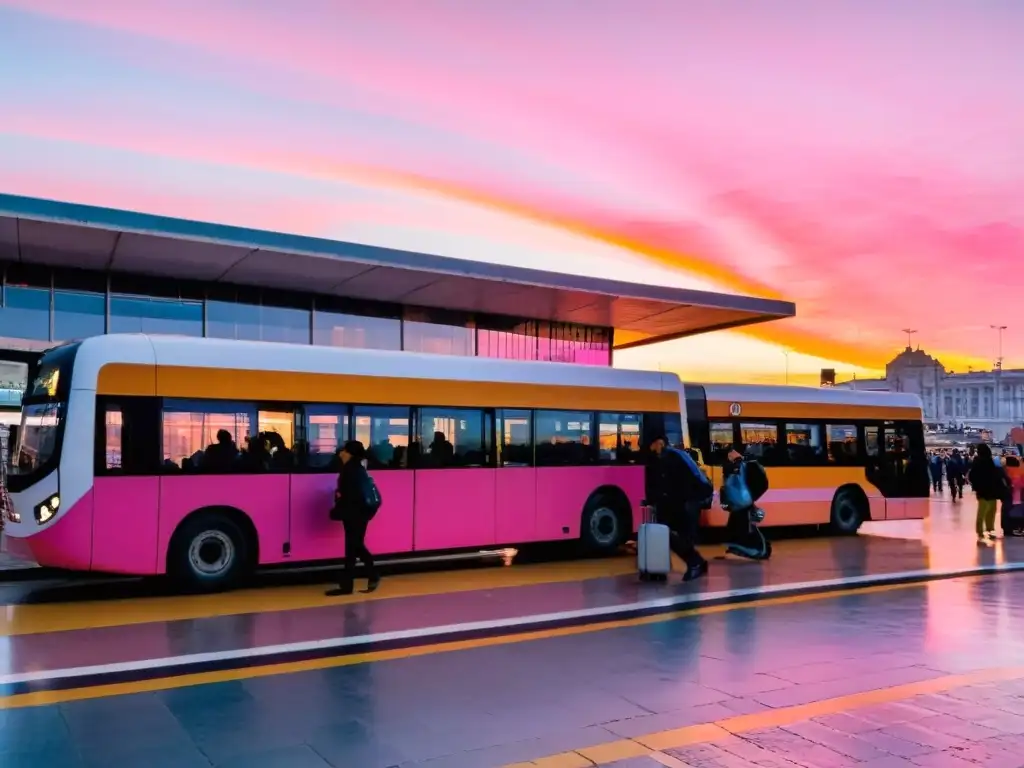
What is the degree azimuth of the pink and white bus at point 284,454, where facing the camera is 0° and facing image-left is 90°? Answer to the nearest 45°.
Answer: approximately 45°

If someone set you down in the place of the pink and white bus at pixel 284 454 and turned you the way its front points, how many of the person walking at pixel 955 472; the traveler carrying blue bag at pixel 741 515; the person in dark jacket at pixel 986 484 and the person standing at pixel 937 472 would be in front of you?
0

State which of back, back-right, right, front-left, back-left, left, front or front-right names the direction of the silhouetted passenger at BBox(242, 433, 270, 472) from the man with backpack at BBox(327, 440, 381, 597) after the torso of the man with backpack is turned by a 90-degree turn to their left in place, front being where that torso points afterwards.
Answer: back-right

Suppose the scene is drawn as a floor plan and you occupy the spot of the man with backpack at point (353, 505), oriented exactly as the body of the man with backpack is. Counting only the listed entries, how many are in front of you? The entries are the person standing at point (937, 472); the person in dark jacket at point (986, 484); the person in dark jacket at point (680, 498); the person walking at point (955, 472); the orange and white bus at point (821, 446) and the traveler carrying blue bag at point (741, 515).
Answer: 0

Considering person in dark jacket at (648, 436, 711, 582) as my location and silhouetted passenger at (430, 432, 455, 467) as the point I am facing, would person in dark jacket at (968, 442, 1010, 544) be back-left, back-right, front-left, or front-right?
back-right

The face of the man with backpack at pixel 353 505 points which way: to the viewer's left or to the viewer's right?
to the viewer's left

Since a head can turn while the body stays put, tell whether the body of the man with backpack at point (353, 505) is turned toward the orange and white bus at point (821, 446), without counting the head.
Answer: no

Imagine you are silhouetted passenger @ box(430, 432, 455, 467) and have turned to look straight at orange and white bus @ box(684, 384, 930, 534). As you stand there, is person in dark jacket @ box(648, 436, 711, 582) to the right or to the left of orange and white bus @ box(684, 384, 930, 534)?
right

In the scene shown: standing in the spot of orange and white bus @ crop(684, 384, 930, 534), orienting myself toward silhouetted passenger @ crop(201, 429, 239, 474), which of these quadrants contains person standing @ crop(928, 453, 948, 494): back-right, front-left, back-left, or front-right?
back-right

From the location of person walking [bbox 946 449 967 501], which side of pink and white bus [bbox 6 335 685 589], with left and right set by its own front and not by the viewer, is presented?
back

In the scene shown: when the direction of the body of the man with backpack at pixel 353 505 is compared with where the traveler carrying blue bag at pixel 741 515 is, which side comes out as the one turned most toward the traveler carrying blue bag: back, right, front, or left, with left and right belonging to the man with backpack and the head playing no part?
back

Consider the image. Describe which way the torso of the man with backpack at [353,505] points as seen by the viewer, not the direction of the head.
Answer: to the viewer's left

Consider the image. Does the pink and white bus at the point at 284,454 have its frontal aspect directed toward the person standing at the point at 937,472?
no

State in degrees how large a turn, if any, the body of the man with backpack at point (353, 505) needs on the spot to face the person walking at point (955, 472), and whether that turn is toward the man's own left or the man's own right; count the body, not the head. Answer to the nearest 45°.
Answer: approximately 135° to the man's own right
